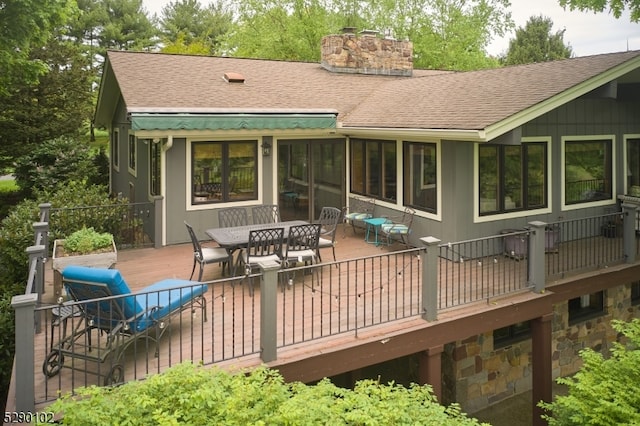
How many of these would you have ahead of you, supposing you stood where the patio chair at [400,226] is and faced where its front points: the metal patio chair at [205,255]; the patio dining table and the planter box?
3

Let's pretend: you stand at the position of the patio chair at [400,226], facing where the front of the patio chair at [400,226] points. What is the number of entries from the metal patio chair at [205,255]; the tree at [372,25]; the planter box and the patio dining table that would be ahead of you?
3

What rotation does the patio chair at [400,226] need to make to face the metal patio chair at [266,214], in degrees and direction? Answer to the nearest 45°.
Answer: approximately 45° to its right

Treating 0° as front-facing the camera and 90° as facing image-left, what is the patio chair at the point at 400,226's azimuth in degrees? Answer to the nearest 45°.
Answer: approximately 45°

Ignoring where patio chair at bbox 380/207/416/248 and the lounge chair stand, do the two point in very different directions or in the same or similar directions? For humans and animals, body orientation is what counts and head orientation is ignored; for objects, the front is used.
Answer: very different directions

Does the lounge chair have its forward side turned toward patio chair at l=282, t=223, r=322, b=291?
yes

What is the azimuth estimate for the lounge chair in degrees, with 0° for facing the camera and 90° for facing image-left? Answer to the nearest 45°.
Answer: approximately 225°

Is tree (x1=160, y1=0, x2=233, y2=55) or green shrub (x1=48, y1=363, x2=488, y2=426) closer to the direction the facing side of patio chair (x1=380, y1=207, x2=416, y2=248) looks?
the green shrub

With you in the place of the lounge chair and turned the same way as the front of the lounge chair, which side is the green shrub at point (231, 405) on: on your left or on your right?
on your right

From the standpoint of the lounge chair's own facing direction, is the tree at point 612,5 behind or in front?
in front
